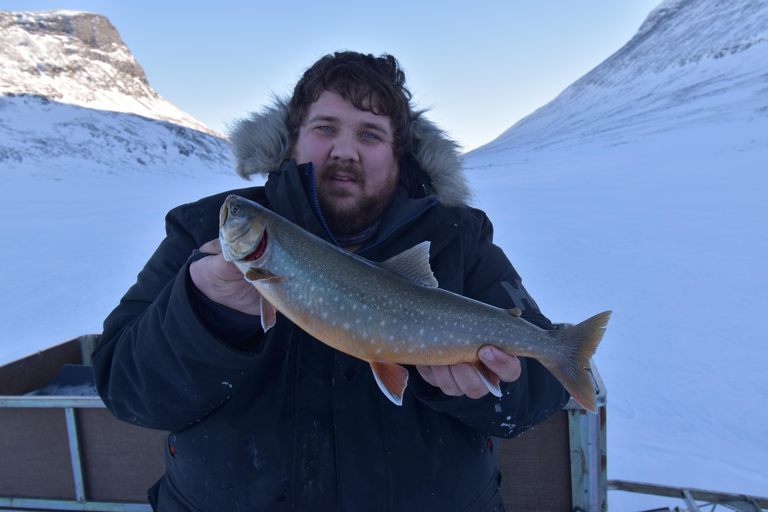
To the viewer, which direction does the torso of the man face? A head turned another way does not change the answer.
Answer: toward the camera

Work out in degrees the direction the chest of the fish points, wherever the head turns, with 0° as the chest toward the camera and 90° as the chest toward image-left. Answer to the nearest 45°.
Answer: approximately 90°

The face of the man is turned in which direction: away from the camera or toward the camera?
toward the camera
